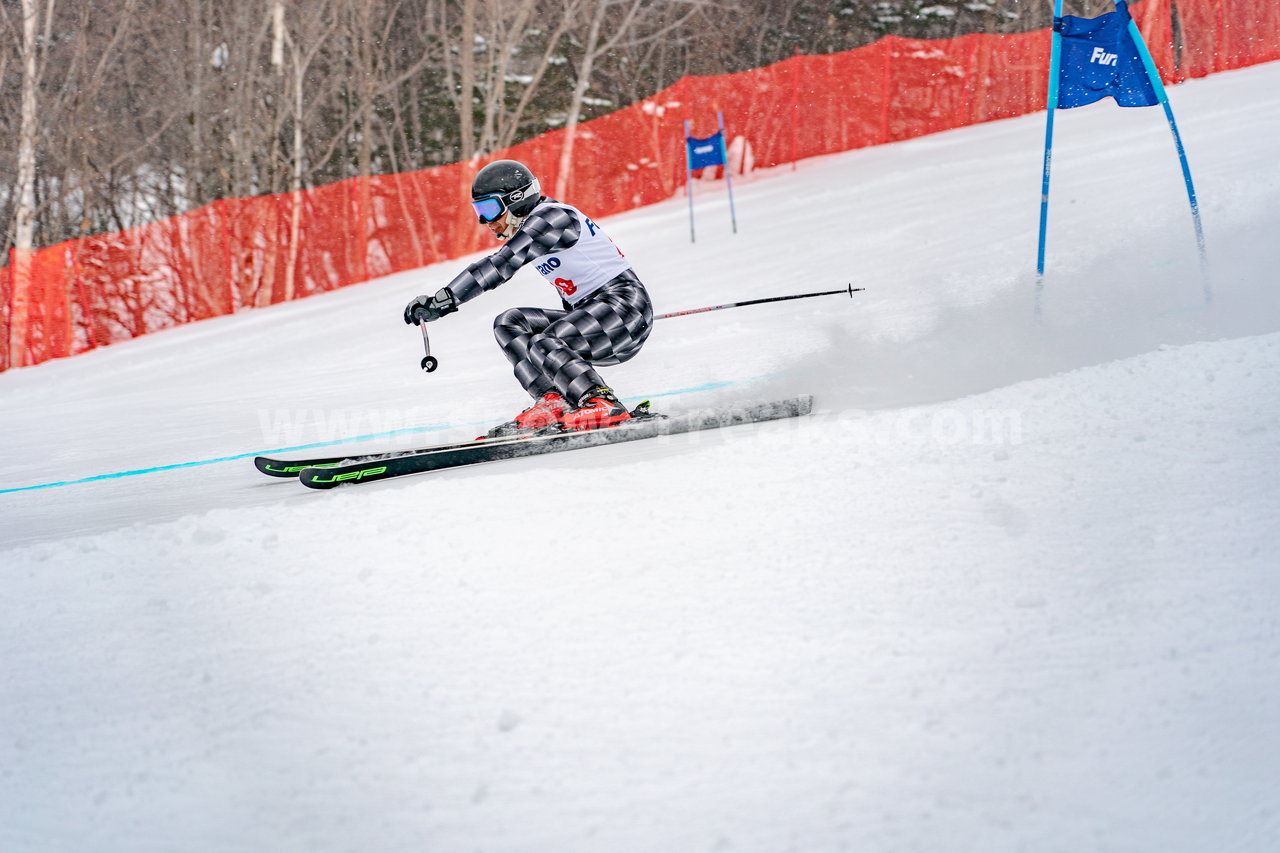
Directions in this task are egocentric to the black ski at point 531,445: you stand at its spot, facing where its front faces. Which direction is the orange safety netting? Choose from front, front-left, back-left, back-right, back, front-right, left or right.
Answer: right

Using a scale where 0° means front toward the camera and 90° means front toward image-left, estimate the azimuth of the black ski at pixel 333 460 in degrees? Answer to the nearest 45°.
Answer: approximately 90°

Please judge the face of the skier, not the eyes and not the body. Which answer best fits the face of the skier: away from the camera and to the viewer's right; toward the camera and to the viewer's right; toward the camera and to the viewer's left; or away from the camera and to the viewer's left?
toward the camera and to the viewer's left

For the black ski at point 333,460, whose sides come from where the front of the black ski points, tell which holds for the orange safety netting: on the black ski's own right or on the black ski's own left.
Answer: on the black ski's own right

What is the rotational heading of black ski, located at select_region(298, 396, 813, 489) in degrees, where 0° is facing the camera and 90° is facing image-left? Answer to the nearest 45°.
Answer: approximately 90°
